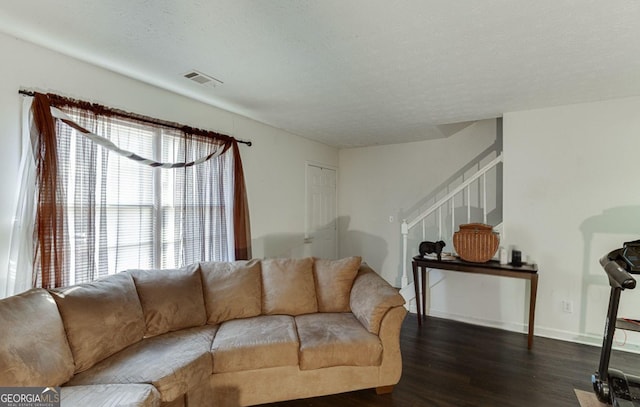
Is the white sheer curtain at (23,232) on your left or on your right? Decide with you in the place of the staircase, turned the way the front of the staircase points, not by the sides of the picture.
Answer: on your left

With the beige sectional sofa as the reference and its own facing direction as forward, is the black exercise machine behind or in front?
in front

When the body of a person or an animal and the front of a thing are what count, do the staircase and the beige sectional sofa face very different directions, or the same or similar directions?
very different directions

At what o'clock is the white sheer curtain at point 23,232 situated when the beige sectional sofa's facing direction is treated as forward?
The white sheer curtain is roughly at 5 o'clock from the beige sectional sofa.

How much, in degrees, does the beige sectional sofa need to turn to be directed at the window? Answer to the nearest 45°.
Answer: approximately 180°

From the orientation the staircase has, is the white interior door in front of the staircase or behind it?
in front

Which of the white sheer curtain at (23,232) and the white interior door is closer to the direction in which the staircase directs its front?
the white interior door

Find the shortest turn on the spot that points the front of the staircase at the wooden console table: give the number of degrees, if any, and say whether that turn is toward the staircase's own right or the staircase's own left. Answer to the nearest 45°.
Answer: approximately 90° to the staircase's own left

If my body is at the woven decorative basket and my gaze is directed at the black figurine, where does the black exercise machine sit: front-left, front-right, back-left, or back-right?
back-left

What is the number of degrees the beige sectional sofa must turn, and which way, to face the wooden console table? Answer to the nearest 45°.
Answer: approximately 45° to its left

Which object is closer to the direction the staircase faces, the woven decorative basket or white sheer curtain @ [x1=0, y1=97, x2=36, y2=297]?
the white sheer curtain

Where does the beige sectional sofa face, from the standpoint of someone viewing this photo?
facing the viewer and to the right of the viewer

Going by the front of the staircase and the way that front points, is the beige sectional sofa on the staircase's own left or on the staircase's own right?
on the staircase's own left
